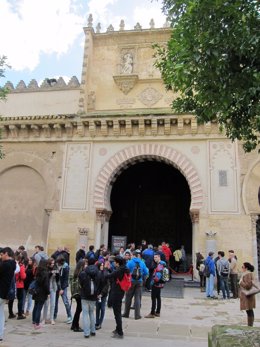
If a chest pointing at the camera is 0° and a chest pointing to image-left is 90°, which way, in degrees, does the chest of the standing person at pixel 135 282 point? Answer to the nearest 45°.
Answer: approximately 180°

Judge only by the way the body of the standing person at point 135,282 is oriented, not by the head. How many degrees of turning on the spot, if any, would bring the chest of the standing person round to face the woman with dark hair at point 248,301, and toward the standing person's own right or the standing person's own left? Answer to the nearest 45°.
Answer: approximately 135° to the standing person's own right

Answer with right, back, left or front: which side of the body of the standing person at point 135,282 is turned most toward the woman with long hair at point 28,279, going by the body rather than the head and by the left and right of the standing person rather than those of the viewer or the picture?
left

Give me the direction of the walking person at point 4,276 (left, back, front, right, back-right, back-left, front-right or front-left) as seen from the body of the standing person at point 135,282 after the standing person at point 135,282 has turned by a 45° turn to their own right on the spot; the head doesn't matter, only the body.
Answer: back
